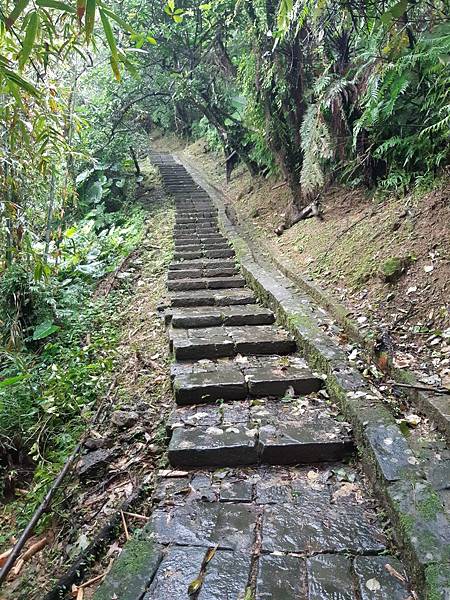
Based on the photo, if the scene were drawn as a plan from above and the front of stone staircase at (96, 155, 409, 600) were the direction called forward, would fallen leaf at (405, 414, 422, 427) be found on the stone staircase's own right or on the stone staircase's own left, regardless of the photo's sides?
on the stone staircase's own left

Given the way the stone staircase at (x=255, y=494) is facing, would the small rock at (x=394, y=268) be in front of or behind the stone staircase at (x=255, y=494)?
behind

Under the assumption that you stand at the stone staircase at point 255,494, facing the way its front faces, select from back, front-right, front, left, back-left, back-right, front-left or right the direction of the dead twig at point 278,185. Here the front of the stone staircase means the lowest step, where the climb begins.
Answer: back

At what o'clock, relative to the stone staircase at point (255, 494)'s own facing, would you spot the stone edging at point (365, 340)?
The stone edging is roughly at 7 o'clock from the stone staircase.

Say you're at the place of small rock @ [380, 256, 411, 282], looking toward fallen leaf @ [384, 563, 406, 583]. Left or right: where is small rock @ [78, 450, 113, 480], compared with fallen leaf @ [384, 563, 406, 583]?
right

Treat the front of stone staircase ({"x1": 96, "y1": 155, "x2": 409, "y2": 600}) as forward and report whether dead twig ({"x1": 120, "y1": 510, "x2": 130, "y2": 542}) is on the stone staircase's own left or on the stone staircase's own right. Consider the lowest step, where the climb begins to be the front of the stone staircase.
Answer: on the stone staircase's own right

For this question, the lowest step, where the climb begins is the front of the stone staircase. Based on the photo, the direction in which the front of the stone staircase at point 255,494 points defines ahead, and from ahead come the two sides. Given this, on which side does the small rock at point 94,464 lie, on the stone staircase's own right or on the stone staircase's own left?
on the stone staircase's own right

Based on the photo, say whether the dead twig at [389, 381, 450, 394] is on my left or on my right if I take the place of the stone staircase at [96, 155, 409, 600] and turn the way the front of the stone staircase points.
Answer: on my left

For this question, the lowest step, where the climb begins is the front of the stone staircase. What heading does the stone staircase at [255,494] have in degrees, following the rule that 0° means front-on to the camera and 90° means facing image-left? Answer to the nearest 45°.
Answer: approximately 0°

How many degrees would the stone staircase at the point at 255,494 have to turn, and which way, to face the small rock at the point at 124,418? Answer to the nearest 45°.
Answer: approximately 135° to its right

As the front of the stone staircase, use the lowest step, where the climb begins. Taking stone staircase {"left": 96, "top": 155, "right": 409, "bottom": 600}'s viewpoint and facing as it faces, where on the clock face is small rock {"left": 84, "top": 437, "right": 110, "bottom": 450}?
The small rock is roughly at 1 o'clock from the stone staircase.
